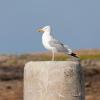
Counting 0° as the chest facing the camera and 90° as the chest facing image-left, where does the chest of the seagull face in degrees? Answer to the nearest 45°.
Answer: approximately 90°
